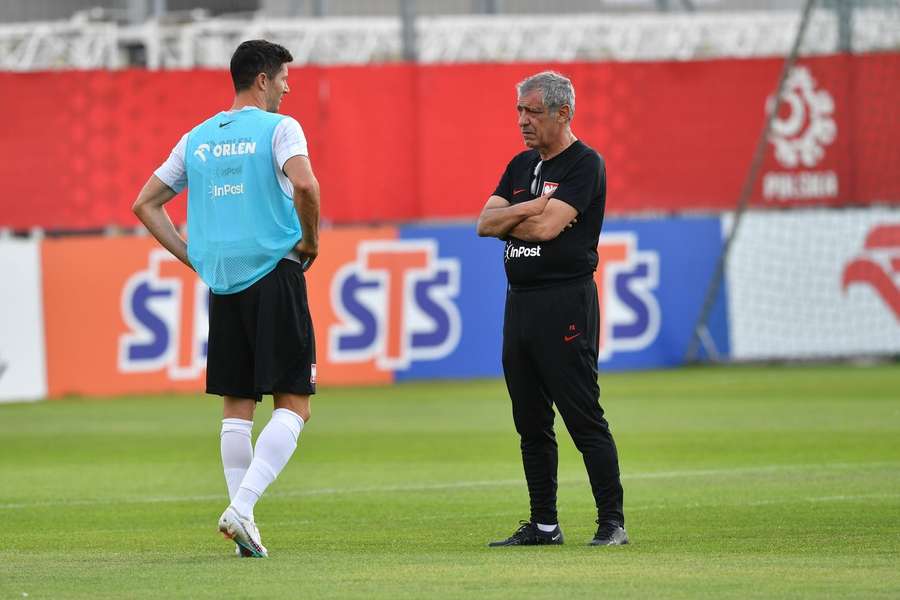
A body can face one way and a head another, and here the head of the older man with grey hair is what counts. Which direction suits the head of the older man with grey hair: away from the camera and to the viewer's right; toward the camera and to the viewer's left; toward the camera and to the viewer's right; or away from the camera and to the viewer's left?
toward the camera and to the viewer's left

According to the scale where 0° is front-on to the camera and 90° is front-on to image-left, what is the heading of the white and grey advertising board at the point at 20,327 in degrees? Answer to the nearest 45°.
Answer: approximately 0°

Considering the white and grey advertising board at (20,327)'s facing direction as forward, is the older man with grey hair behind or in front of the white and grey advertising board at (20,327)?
in front

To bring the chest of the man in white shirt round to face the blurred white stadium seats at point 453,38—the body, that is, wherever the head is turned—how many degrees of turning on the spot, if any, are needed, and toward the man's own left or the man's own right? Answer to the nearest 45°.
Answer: approximately 45° to the man's own left

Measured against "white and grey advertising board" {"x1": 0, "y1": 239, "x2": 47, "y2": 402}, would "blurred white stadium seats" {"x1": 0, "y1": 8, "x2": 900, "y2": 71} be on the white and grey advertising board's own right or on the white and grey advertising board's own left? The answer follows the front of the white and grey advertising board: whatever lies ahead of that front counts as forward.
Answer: on the white and grey advertising board's own left

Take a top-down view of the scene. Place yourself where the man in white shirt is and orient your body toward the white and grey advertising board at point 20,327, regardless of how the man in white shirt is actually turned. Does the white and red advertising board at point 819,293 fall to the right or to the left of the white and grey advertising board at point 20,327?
right

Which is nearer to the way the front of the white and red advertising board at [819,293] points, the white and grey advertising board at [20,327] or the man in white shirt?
the man in white shirt
